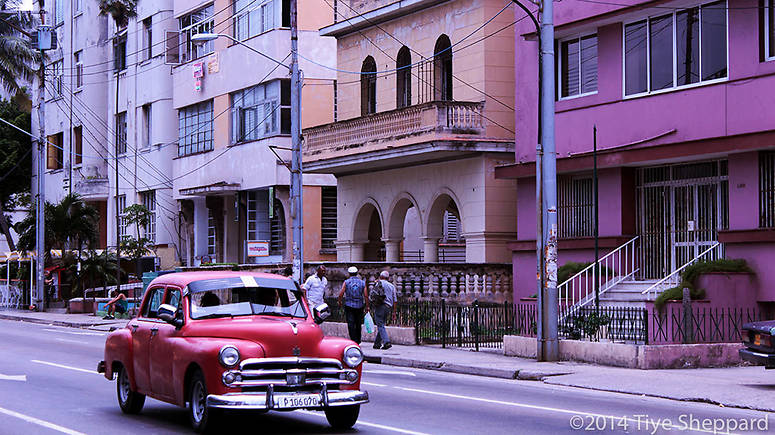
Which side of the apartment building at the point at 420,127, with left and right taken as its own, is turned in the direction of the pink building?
left

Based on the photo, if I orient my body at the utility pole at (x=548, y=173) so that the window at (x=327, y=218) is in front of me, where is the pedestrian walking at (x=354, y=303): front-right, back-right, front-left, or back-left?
front-left

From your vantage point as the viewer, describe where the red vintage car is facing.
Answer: facing the viewer and to the right of the viewer

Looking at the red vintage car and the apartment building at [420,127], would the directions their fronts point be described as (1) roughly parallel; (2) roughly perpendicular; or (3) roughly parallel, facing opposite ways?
roughly perpendicular

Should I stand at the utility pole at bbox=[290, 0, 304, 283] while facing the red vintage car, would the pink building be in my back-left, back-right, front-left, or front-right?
front-left

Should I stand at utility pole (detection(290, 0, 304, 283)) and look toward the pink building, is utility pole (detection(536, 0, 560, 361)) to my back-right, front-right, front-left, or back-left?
front-right

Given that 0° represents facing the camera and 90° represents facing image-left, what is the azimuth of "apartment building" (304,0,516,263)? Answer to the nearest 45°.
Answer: approximately 45°

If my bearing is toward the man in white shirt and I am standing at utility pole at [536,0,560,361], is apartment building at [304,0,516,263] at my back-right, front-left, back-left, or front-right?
front-right

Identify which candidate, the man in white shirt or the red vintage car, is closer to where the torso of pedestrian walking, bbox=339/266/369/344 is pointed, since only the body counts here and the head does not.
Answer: the man in white shirt

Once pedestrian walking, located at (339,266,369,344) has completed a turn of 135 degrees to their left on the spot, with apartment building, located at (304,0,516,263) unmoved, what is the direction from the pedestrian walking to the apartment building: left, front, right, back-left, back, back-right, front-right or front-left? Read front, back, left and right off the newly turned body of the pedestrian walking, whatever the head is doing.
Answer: back-right

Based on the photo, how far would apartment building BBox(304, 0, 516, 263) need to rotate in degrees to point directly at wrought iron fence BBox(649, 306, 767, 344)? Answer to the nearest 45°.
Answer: approximately 45° to its left

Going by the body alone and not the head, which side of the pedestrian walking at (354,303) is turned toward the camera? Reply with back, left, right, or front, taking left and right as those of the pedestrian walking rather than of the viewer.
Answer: back

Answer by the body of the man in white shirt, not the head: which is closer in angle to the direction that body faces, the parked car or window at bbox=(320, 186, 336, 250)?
the parked car

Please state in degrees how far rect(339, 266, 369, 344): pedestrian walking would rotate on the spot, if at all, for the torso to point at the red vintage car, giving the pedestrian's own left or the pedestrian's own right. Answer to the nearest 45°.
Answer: approximately 180°
